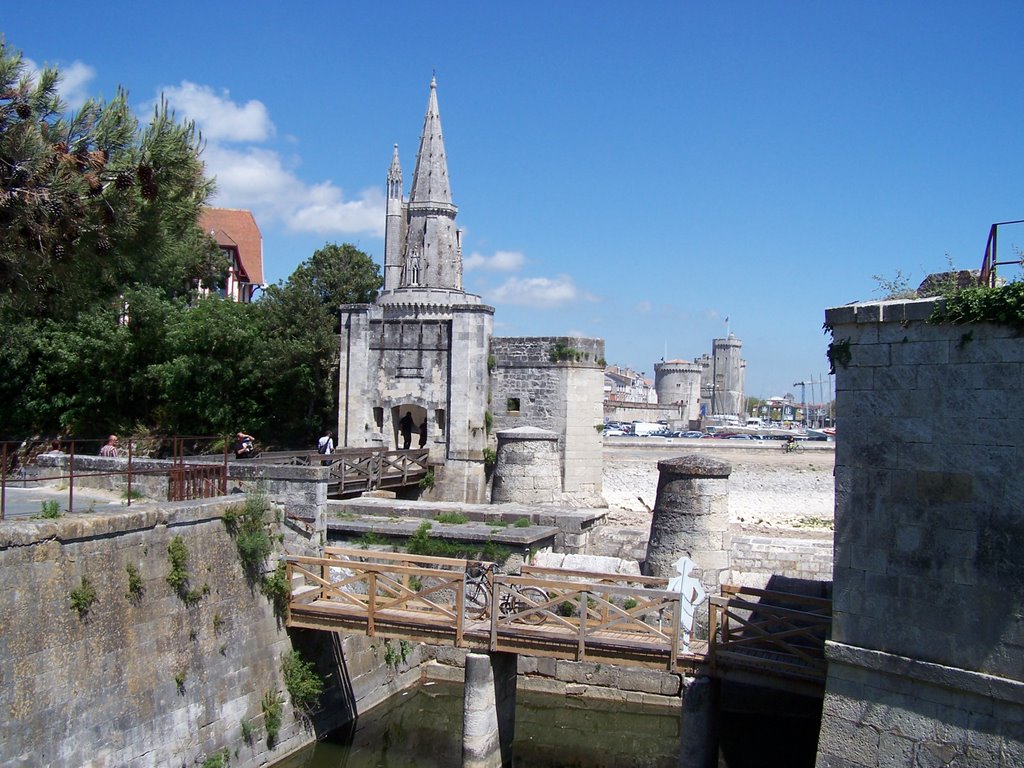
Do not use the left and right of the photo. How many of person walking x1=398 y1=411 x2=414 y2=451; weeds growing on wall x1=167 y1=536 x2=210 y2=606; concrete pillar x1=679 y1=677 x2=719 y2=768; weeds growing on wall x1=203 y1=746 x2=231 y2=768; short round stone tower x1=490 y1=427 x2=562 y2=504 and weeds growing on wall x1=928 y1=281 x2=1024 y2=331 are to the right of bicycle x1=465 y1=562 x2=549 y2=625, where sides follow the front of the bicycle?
2

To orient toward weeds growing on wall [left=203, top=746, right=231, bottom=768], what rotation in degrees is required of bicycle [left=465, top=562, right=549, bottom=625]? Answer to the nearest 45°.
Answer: approximately 45° to its left

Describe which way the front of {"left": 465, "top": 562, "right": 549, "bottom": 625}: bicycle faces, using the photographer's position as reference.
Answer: facing to the left of the viewer

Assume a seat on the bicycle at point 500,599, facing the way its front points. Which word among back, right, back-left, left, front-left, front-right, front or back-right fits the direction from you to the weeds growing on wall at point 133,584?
front-left

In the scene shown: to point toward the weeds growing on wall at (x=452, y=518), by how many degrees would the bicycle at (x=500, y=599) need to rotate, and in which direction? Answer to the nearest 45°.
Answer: approximately 90° to its right

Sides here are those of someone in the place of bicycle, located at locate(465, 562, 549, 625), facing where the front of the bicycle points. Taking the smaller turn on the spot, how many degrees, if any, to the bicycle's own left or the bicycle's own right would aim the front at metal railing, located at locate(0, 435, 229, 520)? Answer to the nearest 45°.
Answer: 0° — it already faces it

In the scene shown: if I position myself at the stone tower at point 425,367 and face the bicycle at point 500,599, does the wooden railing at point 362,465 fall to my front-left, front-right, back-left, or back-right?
front-right

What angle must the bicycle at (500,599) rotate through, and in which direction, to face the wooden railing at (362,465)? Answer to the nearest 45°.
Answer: approximately 45° to its right

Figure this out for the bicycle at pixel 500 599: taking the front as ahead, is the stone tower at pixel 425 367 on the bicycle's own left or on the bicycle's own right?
on the bicycle's own right

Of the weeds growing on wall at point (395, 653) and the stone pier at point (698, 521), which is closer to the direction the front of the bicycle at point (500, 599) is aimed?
the weeds growing on wall

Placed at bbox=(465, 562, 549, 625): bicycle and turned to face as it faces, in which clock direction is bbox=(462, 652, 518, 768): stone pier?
The stone pier is roughly at 9 o'clock from the bicycle.

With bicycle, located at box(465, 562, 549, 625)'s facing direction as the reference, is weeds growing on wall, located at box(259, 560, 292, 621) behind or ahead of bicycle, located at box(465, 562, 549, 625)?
ahead

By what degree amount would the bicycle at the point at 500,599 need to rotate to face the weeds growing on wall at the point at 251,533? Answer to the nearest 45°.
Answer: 0° — it already faces it
